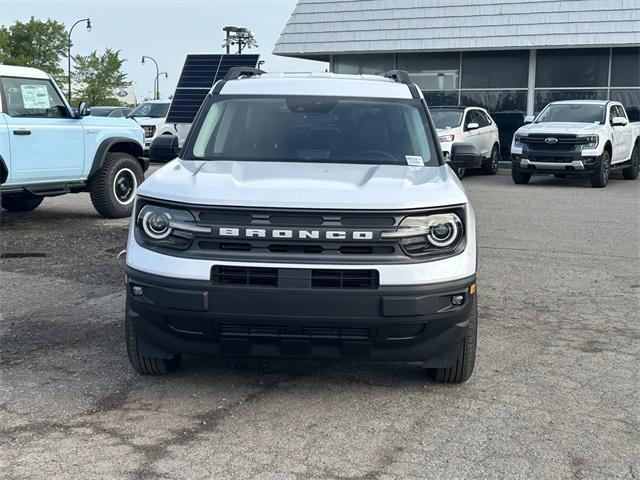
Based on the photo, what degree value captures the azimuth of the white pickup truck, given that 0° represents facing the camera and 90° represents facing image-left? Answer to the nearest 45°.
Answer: approximately 45°

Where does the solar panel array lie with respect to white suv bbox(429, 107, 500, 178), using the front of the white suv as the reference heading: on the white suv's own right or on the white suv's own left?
on the white suv's own right

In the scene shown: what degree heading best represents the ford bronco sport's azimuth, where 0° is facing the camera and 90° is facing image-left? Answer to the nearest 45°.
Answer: approximately 0°

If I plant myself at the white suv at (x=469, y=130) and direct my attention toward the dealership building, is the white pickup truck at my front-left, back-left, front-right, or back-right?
back-right

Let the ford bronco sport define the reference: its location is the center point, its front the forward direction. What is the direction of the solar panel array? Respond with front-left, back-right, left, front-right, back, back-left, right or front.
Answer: back

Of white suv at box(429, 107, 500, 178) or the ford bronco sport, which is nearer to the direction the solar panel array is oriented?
the ford bronco sport

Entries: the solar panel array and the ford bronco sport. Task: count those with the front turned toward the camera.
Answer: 2

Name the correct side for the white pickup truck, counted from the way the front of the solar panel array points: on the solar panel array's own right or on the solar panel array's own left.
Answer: on the solar panel array's own left

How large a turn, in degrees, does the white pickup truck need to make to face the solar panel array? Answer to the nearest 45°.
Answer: approximately 45° to its right

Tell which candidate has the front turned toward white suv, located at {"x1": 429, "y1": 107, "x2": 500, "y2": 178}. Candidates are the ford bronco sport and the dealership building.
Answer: the dealership building

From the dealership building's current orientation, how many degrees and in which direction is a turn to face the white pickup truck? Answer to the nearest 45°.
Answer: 0° — it already faces it

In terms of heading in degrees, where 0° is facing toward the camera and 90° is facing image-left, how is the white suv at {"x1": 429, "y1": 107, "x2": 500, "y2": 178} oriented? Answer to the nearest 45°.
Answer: approximately 45°
